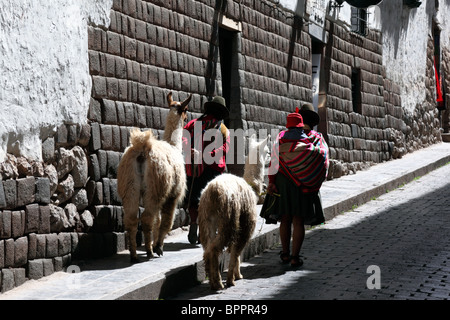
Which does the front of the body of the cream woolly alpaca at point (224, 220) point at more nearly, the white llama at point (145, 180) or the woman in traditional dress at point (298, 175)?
the woman in traditional dress

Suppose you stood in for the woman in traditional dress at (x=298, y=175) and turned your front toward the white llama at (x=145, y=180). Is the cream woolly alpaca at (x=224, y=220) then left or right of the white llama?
left

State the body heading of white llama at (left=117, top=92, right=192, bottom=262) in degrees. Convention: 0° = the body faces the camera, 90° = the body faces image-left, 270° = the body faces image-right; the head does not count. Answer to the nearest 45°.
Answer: approximately 225°

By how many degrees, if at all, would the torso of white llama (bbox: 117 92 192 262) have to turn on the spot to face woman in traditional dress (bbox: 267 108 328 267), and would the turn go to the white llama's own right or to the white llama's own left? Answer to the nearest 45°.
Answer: approximately 45° to the white llama's own right

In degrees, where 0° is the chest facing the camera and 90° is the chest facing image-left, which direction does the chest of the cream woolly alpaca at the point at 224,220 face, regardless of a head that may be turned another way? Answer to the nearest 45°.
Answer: approximately 225°

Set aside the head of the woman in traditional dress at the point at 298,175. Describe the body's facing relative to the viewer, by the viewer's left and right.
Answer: facing away from the viewer

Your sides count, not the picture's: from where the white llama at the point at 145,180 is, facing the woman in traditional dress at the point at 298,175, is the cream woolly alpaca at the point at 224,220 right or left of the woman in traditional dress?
right

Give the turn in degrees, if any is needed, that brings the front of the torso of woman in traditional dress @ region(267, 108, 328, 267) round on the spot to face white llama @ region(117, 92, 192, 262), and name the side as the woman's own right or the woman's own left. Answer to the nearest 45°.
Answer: approximately 90° to the woman's own left

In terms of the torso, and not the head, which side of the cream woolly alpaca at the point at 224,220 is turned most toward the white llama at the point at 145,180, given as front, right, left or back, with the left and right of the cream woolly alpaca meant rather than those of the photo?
left

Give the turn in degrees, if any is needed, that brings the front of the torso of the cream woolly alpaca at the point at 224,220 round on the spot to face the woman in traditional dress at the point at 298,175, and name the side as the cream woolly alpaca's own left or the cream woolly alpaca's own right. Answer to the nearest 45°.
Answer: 0° — it already faces them
